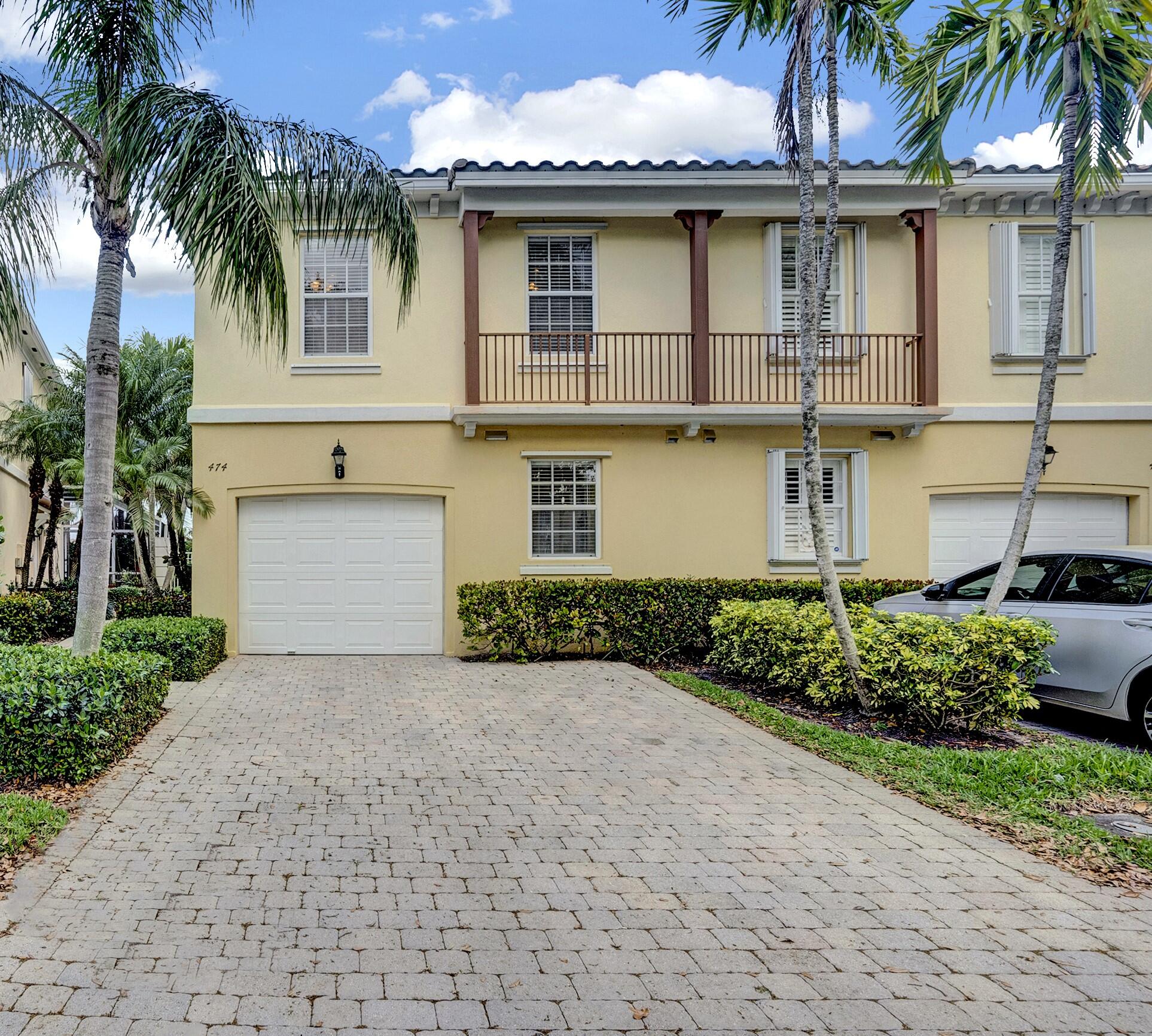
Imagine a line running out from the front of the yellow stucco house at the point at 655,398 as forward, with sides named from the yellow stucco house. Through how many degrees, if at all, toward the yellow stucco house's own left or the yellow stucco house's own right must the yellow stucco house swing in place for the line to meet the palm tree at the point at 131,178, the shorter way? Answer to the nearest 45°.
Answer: approximately 45° to the yellow stucco house's own right

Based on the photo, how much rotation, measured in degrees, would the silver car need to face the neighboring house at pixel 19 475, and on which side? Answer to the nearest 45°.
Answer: approximately 45° to its left

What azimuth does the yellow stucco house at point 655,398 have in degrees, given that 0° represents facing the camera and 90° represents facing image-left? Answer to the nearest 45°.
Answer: approximately 0°

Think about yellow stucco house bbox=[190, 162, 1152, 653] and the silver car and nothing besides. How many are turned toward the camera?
1

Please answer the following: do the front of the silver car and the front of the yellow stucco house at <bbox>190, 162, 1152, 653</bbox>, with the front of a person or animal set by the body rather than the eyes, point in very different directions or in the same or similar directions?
very different directions

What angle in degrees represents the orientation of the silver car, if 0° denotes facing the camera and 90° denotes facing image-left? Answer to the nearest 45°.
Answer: approximately 135°
